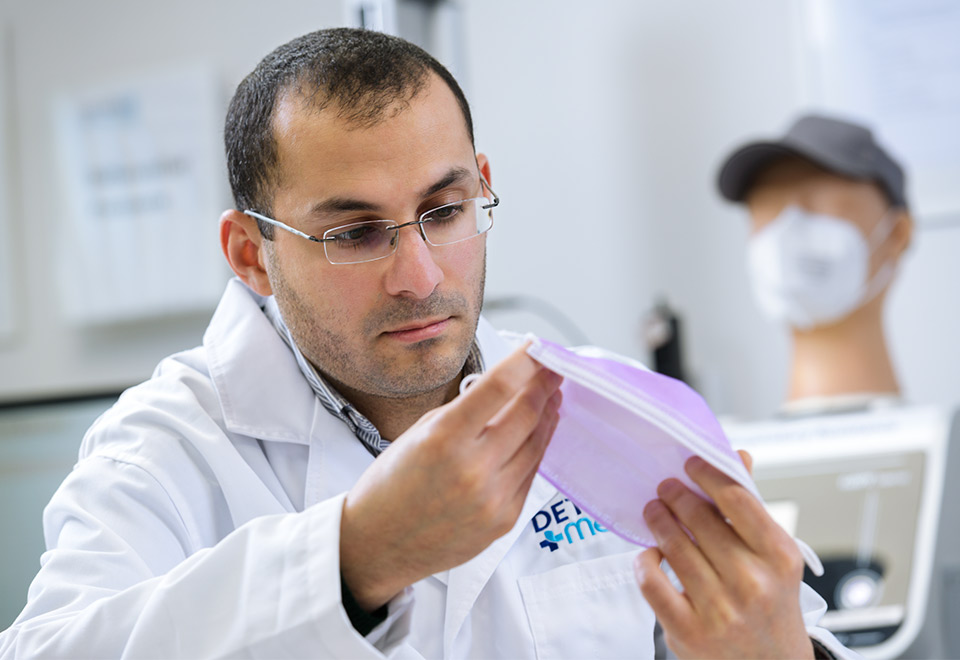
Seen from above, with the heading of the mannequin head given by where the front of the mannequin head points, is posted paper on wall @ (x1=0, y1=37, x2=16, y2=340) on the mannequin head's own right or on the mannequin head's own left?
on the mannequin head's own right

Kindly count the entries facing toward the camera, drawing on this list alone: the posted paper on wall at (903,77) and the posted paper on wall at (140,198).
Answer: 2

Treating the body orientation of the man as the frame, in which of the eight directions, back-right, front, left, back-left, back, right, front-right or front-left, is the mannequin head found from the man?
left

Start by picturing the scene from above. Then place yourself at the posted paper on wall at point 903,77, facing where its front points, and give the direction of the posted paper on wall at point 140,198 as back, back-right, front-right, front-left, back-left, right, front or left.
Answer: right

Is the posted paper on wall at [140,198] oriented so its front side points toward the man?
yes

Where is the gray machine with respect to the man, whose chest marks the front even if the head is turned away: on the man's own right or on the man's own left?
on the man's own left

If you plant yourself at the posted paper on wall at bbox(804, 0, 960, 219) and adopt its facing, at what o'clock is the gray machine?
The gray machine is roughly at 12 o'clock from the posted paper on wall.

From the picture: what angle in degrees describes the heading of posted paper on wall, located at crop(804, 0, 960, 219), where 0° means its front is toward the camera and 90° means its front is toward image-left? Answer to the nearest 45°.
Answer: approximately 0°

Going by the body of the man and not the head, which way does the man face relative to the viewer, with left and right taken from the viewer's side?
facing the viewer and to the right of the viewer

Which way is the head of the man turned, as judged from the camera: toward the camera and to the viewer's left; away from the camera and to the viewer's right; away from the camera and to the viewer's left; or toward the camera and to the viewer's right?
toward the camera and to the viewer's right

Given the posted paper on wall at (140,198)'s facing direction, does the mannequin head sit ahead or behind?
ahead
